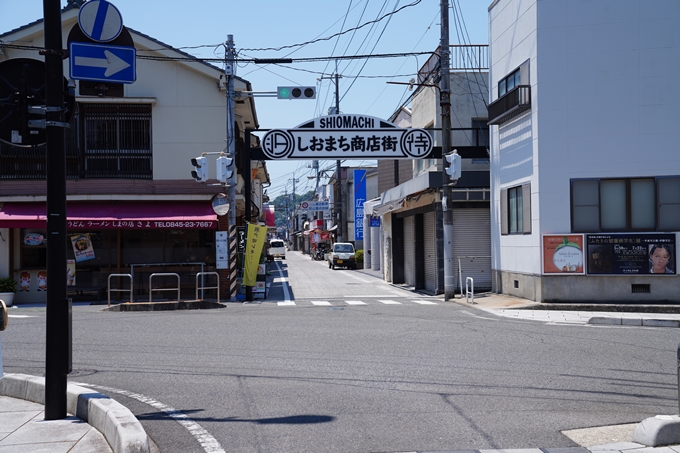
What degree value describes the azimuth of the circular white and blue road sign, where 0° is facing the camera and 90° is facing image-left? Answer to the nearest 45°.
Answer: approximately 0°

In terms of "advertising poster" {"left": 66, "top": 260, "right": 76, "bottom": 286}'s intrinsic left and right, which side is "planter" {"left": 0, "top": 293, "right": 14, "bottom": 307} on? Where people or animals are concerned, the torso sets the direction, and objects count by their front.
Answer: on its right

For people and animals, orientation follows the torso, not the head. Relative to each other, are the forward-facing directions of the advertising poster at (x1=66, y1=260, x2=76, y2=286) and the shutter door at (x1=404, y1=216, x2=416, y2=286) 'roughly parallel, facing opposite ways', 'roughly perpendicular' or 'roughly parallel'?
roughly perpendicular

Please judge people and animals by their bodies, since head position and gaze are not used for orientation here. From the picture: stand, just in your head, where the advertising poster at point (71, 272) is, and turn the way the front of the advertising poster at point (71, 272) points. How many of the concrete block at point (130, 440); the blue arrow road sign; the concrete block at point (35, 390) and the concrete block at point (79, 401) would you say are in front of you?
4

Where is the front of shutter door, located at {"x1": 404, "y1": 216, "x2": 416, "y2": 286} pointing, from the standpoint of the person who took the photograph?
facing the viewer and to the left of the viewer

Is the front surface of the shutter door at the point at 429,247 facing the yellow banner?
yes

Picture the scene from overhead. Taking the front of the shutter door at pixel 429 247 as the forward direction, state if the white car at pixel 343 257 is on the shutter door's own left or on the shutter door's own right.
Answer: on the shutter door's own right

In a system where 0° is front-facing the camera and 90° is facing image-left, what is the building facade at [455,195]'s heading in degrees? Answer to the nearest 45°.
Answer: approximately 45°

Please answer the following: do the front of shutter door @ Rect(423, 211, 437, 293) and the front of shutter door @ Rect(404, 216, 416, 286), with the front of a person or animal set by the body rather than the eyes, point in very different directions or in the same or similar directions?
same or similar directions

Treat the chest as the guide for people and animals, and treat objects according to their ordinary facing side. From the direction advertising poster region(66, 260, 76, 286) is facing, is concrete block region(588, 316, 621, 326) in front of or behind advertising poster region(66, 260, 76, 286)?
in front

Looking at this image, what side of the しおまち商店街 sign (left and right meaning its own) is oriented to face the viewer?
front

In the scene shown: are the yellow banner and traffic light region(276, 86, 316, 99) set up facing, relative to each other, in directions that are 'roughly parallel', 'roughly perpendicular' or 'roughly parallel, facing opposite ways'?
roughly parallel

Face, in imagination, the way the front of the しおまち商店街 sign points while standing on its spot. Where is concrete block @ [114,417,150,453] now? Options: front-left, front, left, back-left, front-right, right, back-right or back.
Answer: front

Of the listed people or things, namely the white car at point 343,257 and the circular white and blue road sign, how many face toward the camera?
2

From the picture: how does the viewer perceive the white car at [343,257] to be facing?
facing the viewer

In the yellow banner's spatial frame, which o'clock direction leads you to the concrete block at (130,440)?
The concrete block is roughly at 12 o'clock from the yellow banner.

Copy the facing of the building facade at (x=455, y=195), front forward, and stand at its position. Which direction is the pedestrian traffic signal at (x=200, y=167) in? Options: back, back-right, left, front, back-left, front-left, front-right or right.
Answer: front

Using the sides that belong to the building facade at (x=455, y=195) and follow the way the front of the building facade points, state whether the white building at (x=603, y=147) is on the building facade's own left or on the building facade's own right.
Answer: on the building facade's own left

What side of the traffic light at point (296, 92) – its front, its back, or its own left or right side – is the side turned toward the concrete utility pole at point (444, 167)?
left

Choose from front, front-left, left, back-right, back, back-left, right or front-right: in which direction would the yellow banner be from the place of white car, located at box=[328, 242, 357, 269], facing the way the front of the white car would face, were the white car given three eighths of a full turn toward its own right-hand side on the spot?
back-left

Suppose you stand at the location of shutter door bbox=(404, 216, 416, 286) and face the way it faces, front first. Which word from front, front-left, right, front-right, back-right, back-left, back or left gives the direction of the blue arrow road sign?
front-left
